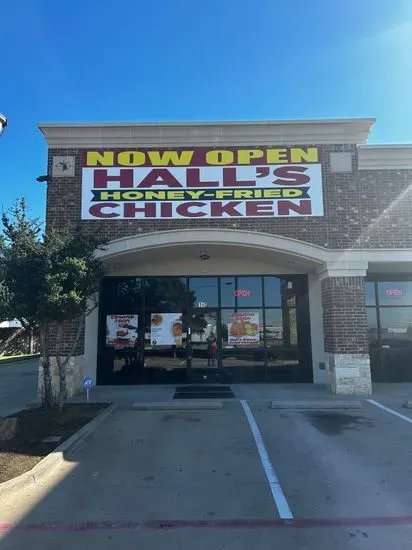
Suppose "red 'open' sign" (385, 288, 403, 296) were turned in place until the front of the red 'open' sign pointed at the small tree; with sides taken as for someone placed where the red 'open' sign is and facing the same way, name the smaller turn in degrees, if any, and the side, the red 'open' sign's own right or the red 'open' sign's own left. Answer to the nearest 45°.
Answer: approximately 45° to the red 'open' sign's own right

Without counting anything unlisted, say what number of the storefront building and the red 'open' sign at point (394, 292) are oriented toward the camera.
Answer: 2

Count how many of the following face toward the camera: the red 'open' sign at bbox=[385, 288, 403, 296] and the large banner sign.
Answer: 2

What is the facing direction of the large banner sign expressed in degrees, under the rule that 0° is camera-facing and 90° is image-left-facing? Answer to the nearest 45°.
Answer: approximately 0°

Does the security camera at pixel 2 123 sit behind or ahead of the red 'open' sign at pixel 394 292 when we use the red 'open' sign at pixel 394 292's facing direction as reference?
ahead
